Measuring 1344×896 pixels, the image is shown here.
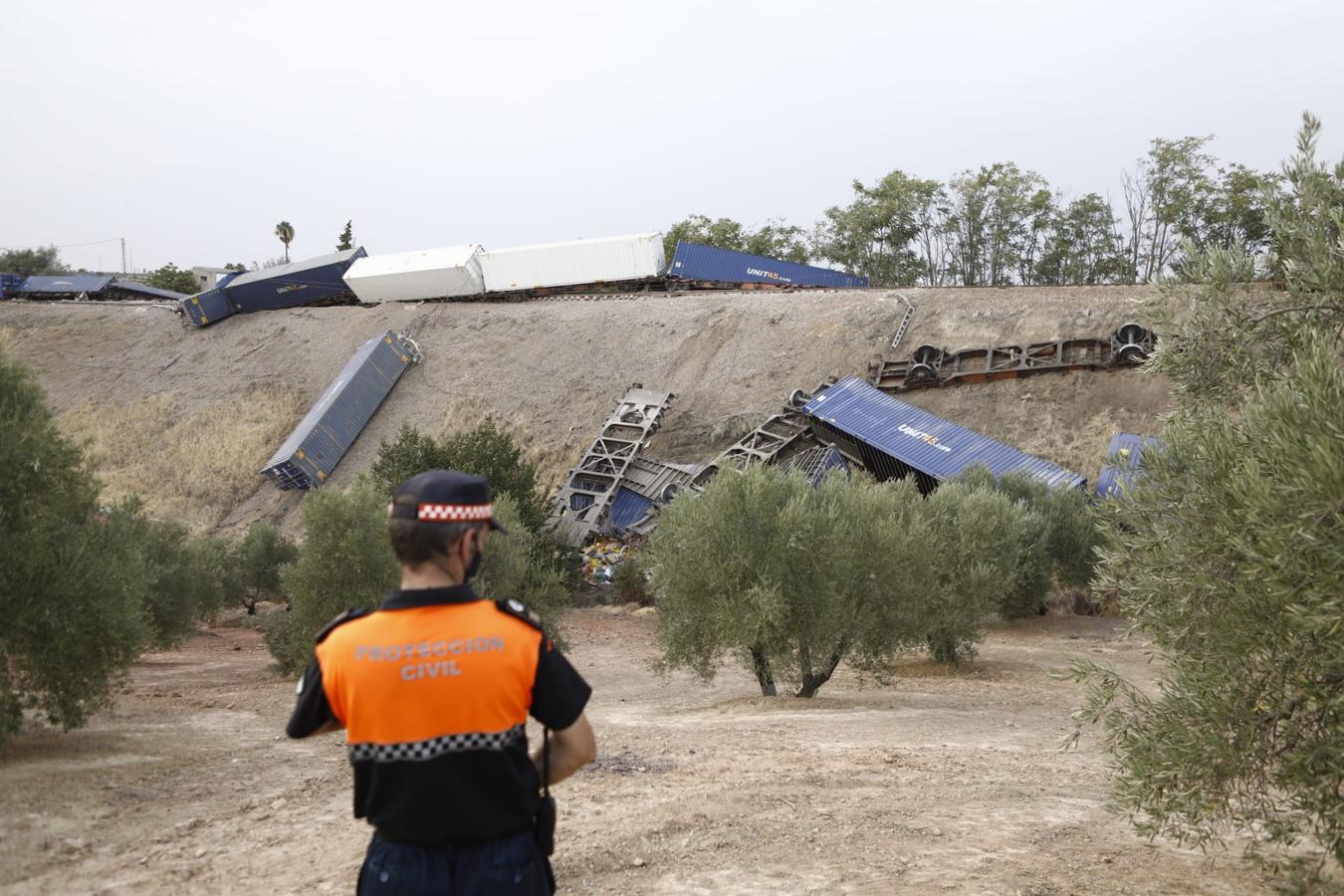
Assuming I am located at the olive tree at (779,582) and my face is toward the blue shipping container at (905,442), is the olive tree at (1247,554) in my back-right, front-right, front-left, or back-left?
back-right

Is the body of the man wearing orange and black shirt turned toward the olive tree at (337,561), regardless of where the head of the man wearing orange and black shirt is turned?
yes

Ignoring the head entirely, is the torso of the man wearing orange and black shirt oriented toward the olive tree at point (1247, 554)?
no

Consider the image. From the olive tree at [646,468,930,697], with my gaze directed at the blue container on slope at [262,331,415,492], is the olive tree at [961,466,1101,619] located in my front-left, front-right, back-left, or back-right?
front-right

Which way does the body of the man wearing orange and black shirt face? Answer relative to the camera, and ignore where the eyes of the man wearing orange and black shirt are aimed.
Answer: away from the camera

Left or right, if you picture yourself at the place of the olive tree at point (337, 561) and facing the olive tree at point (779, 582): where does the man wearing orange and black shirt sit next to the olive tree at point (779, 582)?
right

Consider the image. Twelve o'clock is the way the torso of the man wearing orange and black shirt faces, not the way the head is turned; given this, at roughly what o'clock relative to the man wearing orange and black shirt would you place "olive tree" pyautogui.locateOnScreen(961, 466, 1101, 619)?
The olive tree is roughly at 1 o'clock from the man wearing orange and black shirt.

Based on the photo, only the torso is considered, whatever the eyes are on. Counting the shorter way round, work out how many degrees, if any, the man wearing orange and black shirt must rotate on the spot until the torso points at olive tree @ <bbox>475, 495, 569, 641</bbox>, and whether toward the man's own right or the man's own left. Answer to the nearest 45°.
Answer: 0° — they already face it

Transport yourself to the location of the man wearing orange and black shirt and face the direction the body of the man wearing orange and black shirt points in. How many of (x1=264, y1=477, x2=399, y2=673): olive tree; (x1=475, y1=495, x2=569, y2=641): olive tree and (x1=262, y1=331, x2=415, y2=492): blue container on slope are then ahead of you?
3

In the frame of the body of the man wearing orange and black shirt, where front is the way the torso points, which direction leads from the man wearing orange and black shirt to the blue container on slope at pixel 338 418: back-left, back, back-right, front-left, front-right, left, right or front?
front

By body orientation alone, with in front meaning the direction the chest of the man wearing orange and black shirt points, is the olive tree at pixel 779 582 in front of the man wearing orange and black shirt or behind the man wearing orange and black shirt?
in front
